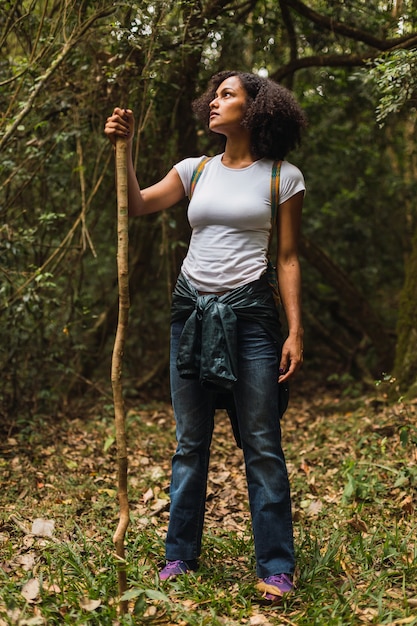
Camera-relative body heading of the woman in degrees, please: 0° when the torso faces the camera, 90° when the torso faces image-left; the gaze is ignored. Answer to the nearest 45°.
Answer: approximately 45°

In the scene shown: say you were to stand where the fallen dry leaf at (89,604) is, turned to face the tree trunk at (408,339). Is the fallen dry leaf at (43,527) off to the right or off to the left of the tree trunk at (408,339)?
left

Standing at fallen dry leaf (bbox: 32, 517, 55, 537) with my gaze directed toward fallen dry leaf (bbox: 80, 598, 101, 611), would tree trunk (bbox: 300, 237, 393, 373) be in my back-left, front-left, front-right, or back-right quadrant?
back-left

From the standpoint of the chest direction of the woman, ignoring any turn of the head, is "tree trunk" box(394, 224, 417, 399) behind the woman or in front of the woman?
behind

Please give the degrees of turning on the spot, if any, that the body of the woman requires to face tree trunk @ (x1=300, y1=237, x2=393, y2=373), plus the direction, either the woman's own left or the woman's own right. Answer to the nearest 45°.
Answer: approximately 135° to the woman's own right
